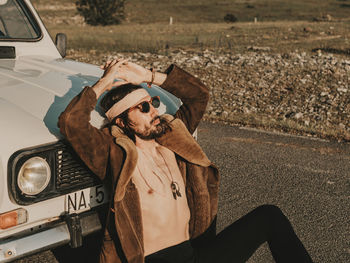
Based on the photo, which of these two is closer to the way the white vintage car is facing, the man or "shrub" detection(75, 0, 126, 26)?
the man

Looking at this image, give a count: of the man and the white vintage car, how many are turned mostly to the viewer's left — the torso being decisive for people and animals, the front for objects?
0

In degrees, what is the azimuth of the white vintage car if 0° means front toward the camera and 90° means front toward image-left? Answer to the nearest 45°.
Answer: approximately 315°

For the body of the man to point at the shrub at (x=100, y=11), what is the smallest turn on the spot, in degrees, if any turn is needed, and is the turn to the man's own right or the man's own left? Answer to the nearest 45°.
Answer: approximately 135° to the man's own left

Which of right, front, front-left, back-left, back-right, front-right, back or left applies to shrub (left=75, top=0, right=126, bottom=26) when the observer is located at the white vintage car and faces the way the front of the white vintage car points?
back-left

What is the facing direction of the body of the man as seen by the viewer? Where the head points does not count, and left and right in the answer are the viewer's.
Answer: facing the viewer and to the right of the viewer
